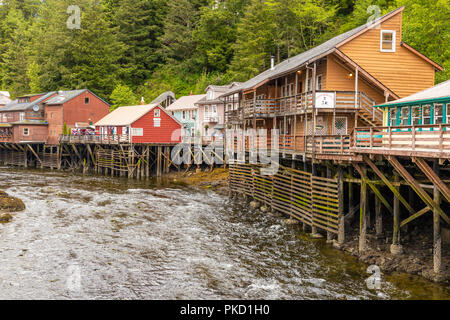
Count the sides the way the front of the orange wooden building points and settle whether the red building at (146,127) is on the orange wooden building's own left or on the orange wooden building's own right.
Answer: on the orange wooden building's own right

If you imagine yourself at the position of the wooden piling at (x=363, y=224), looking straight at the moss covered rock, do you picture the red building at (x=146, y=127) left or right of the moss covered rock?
right

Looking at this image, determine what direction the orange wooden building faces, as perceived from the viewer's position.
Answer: facing the viewer and to the left of the viewer

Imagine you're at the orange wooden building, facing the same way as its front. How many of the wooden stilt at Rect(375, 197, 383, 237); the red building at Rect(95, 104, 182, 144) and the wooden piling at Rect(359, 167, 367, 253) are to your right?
1

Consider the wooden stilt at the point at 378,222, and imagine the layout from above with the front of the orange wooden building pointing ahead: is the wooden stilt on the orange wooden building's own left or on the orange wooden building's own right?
on the orange wooden building's own left

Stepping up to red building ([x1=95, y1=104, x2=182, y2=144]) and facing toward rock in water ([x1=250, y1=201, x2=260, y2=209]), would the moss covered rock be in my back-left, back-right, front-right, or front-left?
front-right

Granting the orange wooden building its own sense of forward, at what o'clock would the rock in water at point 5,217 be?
The rock in water is roughly at 1 o'clock from the orange wooden building.

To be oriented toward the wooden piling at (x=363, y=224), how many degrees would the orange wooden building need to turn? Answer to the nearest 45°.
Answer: approximately 45° to its left
